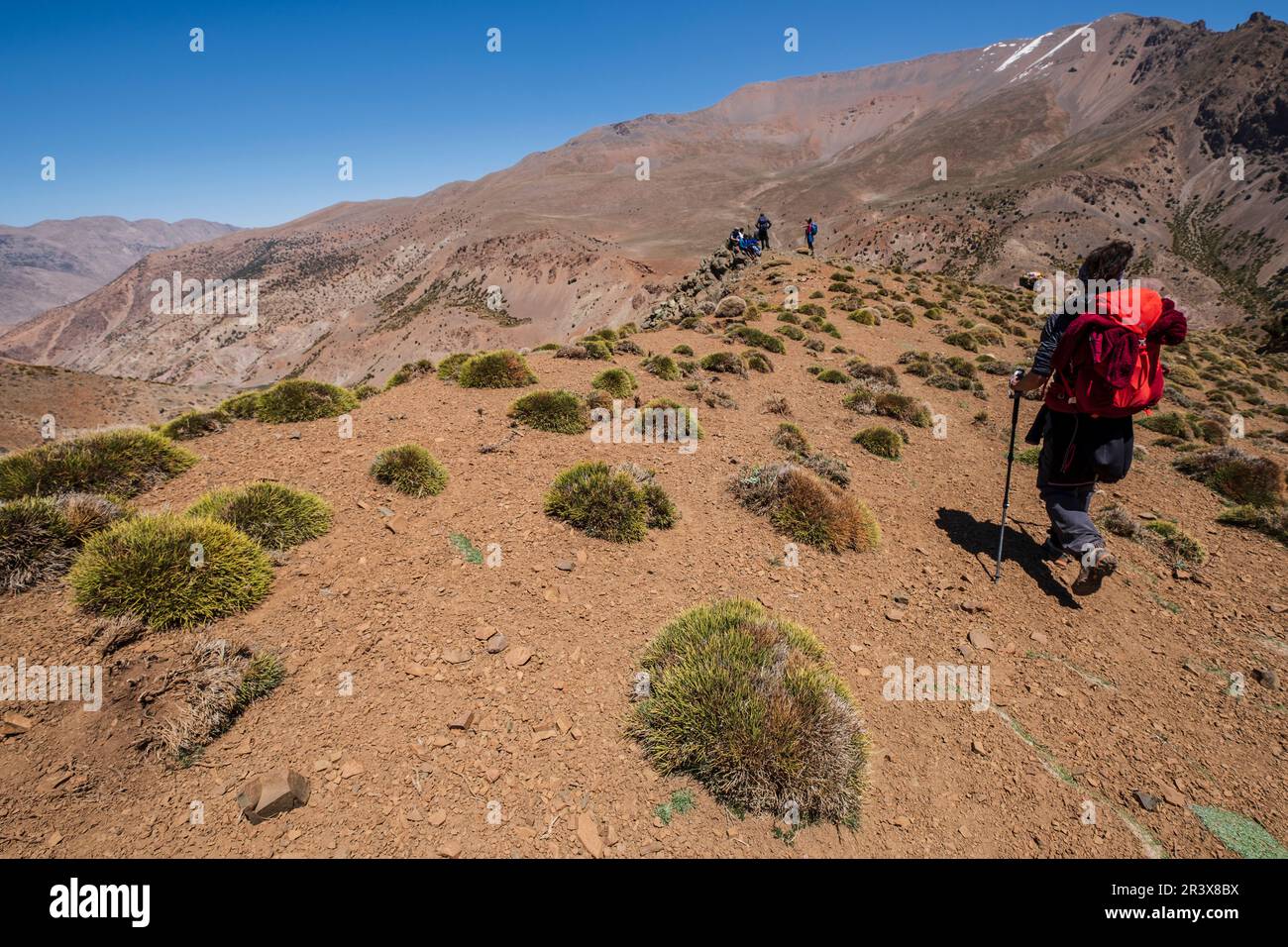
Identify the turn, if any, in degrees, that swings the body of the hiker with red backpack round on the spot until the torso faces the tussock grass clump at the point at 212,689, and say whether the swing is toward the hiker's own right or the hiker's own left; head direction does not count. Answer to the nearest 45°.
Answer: approximately 90° to the hiker's own left

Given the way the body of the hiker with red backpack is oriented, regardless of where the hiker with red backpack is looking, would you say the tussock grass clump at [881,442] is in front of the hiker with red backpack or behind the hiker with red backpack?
in front

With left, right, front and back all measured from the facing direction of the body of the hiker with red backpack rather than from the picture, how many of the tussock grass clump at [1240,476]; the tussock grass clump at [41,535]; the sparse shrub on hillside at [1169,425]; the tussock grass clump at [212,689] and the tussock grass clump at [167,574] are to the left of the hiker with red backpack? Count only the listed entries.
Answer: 3

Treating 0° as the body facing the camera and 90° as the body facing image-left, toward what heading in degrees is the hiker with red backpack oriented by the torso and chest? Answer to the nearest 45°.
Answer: approximately 135°

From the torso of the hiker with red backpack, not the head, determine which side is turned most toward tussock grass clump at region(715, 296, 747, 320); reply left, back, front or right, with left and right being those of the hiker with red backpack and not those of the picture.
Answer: front

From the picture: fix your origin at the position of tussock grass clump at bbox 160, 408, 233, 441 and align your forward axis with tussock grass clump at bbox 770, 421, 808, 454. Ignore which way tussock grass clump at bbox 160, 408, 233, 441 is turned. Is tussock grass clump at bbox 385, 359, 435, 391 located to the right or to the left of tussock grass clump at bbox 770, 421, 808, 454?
left
